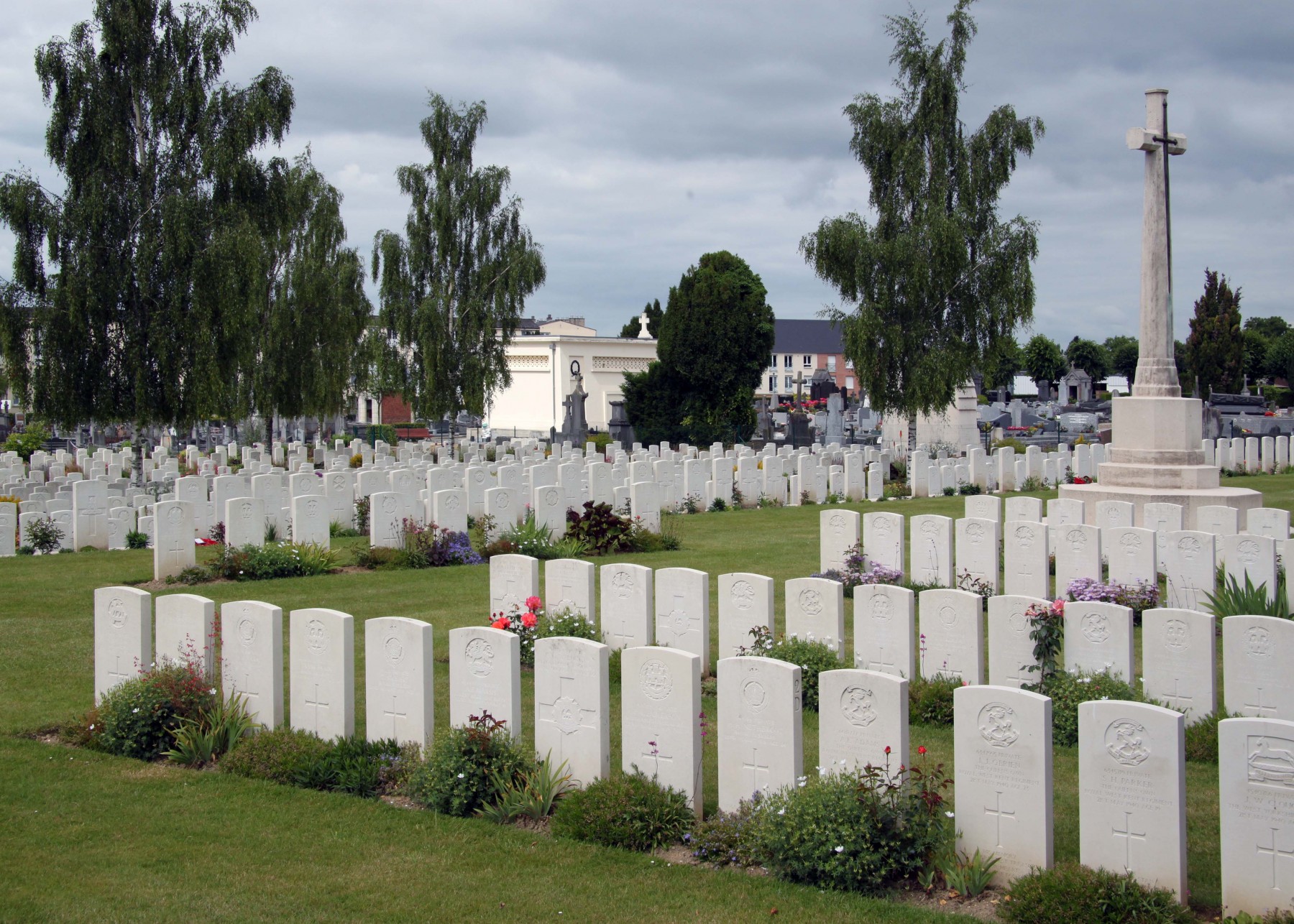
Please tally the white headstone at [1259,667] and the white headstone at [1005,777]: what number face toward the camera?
2

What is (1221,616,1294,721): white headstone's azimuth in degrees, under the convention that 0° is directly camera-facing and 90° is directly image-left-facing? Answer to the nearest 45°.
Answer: approximately 0°

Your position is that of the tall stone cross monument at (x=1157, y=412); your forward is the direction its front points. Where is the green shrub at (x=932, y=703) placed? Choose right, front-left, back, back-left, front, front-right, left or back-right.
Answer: front-right

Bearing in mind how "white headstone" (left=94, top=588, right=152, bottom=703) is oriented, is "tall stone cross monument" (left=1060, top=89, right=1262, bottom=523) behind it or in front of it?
behind

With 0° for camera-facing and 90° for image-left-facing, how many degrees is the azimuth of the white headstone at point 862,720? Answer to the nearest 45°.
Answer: approximately 45°

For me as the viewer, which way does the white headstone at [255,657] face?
facing the viewer and to the left of the viewer

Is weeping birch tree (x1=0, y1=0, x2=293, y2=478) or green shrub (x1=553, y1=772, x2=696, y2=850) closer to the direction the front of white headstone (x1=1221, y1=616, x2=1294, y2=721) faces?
the green shrub

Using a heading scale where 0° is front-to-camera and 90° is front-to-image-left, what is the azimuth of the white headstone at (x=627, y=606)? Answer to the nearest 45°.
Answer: approximately 45°

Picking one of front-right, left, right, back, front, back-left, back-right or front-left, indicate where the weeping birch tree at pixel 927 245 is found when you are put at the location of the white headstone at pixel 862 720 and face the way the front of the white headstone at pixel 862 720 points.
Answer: back-right

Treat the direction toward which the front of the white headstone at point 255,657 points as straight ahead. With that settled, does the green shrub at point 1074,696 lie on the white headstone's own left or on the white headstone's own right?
on the white headstone's own left

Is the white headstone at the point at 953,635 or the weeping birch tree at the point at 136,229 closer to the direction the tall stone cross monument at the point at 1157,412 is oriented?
the white headstone

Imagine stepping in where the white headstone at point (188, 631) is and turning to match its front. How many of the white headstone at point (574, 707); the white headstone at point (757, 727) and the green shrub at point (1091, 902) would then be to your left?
3

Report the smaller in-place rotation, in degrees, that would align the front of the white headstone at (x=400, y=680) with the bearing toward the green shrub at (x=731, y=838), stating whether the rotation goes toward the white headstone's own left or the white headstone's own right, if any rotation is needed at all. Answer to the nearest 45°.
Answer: approximately 90° to the white headstone's own left

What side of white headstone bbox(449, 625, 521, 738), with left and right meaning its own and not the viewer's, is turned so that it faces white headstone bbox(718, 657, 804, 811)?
left

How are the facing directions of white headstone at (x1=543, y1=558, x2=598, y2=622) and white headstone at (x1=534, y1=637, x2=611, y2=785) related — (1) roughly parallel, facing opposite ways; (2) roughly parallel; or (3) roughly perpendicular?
roughly parallel

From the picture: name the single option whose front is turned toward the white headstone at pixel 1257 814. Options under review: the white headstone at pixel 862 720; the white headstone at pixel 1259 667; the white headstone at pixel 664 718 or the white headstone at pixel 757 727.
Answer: the white headstone at pixel 1259 667
